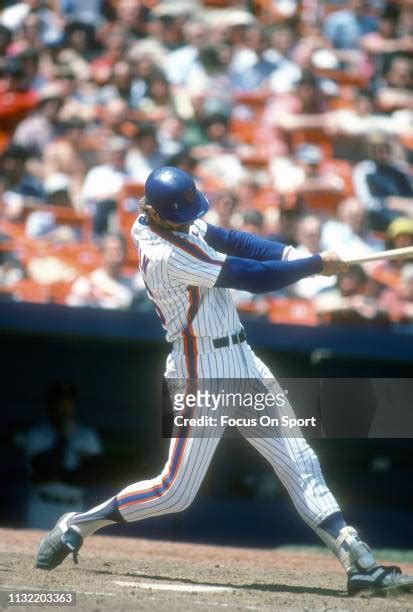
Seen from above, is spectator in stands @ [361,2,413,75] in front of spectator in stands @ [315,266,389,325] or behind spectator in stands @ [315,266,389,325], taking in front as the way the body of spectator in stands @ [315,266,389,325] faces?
behind

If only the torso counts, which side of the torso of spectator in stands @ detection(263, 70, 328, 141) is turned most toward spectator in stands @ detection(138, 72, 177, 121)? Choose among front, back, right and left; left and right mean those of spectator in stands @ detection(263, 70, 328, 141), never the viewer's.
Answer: right

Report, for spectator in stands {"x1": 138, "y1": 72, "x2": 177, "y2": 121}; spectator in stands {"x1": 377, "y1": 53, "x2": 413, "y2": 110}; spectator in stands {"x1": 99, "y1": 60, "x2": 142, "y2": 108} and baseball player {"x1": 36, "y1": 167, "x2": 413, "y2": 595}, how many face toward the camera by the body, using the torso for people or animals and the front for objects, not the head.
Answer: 3

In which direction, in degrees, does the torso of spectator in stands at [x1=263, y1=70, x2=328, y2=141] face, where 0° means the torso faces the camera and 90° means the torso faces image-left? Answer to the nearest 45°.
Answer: approximately 0°

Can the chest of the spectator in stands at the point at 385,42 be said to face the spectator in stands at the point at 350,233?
yes

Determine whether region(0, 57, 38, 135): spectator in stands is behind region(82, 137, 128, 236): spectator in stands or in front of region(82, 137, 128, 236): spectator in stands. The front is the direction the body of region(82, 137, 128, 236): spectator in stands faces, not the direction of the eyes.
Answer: behind

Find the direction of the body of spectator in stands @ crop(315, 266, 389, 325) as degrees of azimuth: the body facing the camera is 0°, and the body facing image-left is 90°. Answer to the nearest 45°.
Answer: approximately 0°

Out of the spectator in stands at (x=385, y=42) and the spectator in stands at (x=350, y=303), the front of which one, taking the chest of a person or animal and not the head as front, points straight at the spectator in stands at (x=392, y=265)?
the spectator in stands at (x=385, y=42)

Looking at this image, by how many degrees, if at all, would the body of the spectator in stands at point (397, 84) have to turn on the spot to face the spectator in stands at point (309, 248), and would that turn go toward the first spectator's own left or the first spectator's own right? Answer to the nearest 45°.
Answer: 0° — they already face them

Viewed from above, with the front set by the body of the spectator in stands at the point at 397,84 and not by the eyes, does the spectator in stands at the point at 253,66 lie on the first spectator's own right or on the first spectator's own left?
on the first spectator's own right
